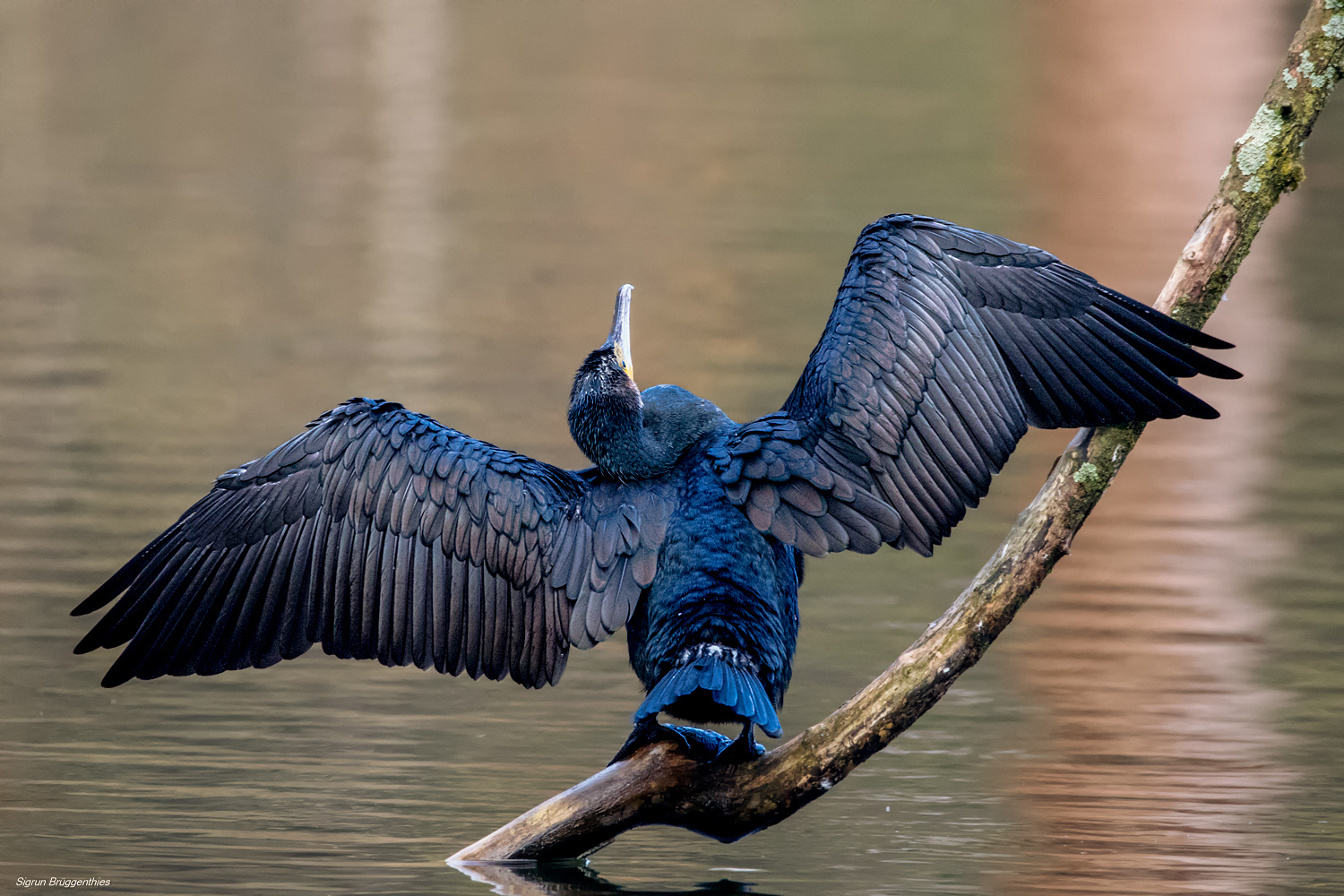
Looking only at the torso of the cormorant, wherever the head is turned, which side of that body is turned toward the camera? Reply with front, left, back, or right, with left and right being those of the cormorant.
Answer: back
